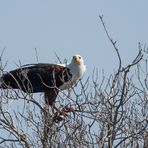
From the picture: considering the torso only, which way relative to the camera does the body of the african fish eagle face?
to the viewer's right
